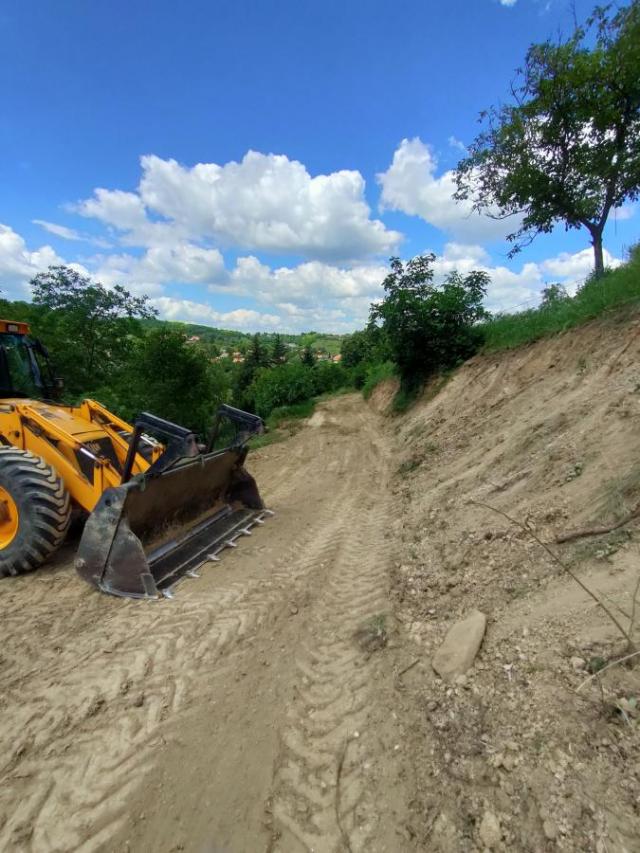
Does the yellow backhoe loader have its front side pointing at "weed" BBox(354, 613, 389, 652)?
yes

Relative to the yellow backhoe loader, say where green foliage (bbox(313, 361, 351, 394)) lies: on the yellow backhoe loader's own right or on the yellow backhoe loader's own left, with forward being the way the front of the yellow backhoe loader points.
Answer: on the yellow backhoe loader's own left

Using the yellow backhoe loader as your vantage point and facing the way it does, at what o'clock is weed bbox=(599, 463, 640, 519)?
The weed is roughly at 12 o'clock from the yellow backhoe loader.

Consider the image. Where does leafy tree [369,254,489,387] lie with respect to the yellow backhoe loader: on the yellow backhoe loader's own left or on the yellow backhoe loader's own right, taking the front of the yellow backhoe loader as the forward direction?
on the yellow backhoe loader's own left

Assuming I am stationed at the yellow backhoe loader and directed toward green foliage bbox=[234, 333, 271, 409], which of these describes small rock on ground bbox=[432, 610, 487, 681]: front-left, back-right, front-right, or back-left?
back-right

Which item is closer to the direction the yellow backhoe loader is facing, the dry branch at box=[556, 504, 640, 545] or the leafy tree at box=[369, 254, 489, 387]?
the dry branch

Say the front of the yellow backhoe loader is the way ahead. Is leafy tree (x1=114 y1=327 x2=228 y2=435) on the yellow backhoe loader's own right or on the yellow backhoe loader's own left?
on the yellow backhoe loader's own left

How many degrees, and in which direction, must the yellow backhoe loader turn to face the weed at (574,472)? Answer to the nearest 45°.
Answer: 0° — it already faces it

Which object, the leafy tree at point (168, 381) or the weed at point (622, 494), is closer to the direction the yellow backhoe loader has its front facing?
the weed

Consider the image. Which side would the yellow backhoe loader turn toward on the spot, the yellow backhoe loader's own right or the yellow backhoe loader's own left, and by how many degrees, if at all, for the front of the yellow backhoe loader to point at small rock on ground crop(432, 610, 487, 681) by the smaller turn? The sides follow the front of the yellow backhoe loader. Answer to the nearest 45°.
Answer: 0° — it already faces it

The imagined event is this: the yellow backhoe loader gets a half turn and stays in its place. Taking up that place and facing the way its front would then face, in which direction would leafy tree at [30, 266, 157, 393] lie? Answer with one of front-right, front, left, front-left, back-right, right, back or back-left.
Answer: front-right

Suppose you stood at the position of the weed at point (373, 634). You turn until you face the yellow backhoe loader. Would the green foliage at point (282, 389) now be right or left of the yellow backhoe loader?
right

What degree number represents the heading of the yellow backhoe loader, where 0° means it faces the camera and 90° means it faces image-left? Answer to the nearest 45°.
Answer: approximately 315°
